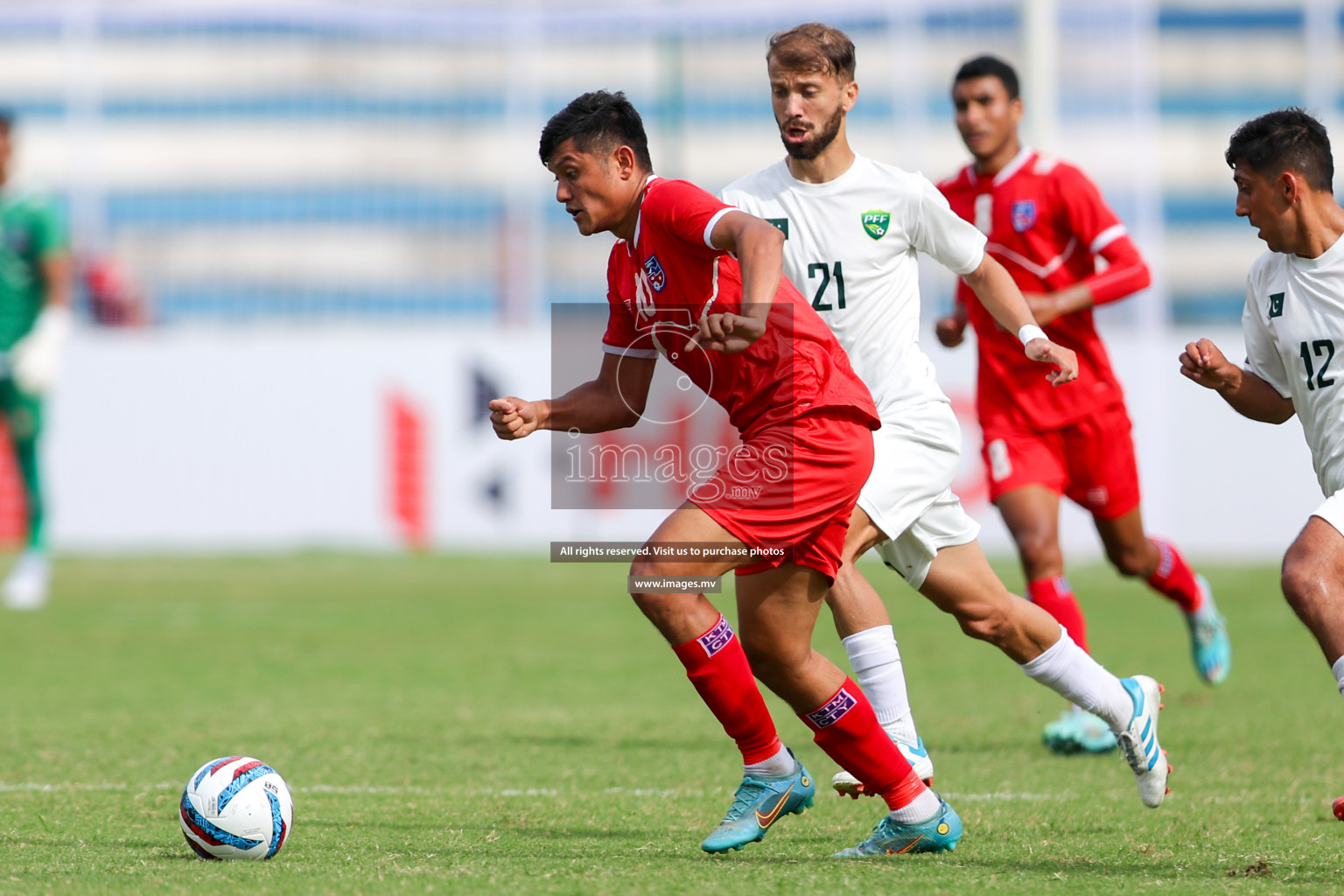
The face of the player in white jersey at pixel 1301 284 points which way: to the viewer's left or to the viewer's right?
to the viewer's left

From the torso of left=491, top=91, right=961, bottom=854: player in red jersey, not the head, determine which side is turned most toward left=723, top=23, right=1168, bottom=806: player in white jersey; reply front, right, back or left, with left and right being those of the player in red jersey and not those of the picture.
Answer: back

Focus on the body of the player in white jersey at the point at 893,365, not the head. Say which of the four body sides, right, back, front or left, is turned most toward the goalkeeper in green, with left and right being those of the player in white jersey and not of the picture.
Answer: right

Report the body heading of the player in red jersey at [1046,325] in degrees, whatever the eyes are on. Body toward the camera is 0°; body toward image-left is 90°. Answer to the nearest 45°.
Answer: approximately 45°

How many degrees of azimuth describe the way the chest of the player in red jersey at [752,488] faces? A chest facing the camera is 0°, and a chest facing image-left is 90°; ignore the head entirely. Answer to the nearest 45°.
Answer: approximately 45°

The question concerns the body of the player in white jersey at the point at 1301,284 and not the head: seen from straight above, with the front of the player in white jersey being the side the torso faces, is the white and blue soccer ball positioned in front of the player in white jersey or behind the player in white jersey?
in front

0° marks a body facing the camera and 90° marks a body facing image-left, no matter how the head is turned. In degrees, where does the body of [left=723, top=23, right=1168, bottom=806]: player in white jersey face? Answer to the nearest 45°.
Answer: approximately 45°
